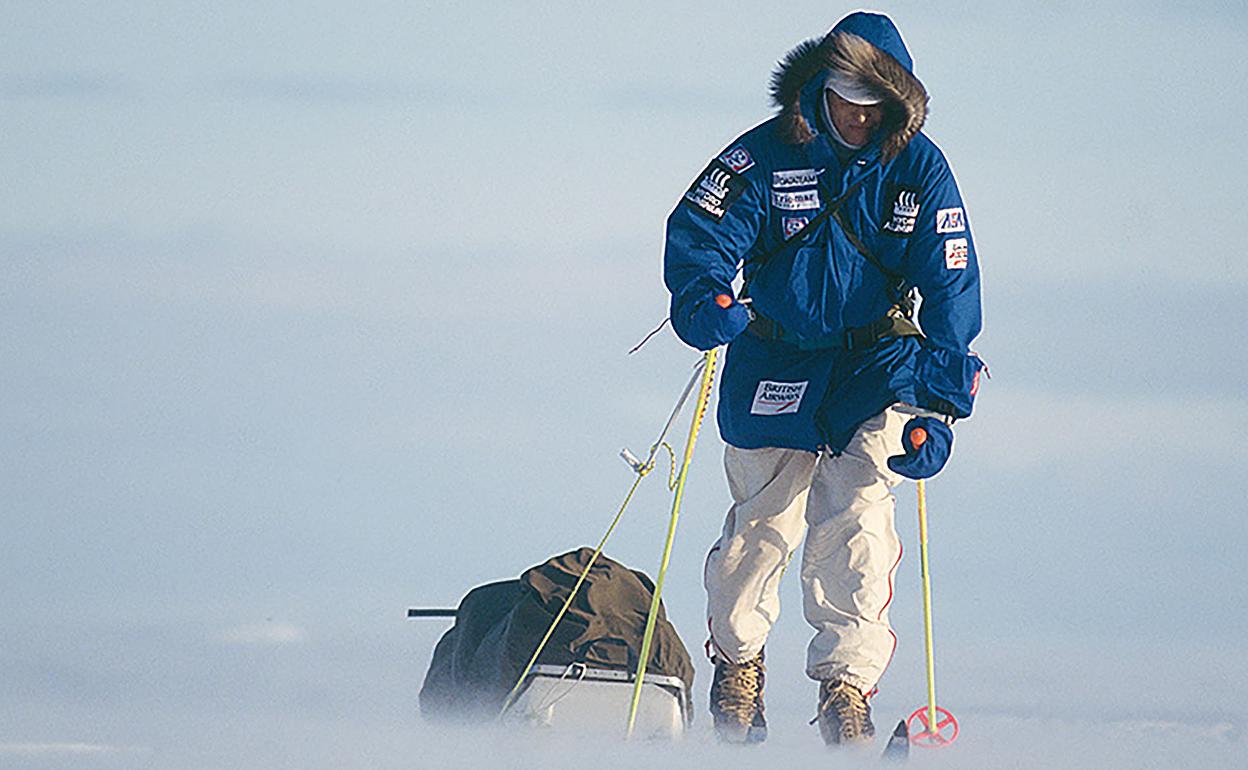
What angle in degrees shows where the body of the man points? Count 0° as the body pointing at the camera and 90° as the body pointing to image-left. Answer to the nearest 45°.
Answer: approximately 0°
